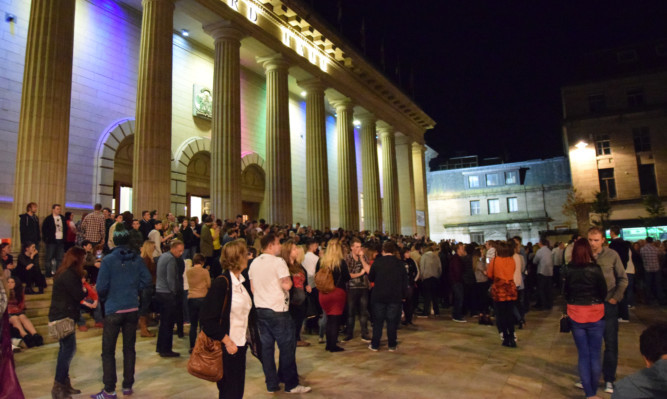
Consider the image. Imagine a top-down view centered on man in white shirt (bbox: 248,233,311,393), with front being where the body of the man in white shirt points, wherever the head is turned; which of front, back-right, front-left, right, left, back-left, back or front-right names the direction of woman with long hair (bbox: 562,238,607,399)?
front-right

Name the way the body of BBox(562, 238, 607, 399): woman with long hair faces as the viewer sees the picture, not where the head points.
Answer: away from the camera

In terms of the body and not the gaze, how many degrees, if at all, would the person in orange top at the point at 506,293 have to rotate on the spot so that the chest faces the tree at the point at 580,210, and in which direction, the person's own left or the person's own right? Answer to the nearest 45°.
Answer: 0° — they already face it

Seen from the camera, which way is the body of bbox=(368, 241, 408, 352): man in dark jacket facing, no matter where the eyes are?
away from the camera

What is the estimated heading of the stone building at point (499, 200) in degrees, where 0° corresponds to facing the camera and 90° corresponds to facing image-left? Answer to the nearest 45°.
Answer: approximately 0°

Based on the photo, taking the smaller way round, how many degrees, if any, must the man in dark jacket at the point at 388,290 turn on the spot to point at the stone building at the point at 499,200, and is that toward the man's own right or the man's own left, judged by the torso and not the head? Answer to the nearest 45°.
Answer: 0° — they already face it

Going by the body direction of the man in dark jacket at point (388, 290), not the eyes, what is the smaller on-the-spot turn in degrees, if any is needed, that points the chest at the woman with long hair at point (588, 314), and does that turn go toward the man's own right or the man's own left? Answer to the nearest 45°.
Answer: approximately 135° to the man's own right

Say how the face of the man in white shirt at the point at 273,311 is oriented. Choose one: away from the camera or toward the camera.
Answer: away from the camera

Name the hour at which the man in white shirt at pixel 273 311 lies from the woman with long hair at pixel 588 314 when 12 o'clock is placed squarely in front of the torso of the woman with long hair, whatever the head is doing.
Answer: The man in white shirt is roughly at 8 o'clock from the woman with long hair.

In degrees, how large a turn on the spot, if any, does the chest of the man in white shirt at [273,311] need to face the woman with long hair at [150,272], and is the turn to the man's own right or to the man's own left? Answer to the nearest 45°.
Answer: approximately 90° to the man's own left

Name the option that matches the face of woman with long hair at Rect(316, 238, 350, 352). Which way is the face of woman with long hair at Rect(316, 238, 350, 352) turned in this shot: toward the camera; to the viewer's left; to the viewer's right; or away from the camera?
away from the camera
